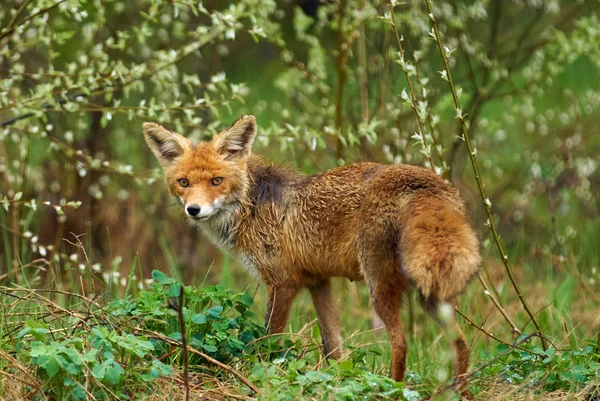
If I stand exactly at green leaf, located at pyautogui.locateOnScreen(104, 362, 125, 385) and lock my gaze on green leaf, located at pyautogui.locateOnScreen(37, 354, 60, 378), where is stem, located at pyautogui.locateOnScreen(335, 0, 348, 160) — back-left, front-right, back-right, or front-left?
back-right

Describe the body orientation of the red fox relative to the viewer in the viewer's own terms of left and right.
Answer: facing away from the viewer and to the left of the viewer
